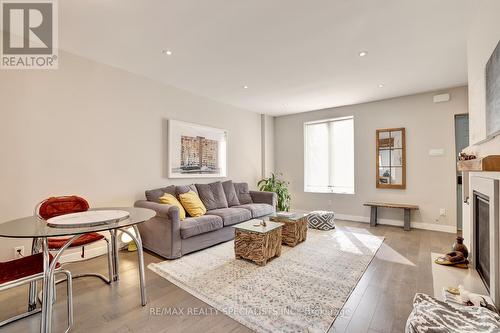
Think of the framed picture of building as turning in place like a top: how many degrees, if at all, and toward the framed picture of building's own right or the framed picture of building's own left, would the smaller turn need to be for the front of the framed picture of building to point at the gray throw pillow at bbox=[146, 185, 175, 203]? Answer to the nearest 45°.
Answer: approximately 90° to the framed picture of building's own right

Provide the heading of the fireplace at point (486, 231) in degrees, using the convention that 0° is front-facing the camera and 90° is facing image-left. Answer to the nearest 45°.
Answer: approximately 90°

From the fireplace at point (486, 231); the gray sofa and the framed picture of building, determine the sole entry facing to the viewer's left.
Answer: the fireplace

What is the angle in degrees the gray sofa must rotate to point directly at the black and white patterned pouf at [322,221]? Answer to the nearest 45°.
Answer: approximately 45° to its left

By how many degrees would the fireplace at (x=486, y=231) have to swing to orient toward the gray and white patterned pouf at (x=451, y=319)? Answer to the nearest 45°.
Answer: approximately 90° to its left

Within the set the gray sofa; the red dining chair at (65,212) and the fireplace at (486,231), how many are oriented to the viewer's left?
1

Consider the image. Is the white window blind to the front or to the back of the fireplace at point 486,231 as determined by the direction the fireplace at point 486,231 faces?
to the front

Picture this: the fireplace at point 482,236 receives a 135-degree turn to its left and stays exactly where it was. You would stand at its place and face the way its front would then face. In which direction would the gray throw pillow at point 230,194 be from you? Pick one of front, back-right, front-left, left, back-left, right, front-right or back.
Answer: back-right

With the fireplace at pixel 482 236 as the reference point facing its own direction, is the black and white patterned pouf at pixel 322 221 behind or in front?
in front

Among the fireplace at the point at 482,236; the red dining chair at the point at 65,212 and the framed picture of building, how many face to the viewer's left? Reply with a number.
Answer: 1

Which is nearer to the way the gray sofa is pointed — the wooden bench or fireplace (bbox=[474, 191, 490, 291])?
the fireplace

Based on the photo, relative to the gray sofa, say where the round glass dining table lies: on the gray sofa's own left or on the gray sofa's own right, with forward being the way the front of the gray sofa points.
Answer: on the gray sofa's own right

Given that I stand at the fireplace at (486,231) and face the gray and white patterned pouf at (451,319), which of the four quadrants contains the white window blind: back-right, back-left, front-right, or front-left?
back-right

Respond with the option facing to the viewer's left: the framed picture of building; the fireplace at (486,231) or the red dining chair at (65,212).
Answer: the fireplace

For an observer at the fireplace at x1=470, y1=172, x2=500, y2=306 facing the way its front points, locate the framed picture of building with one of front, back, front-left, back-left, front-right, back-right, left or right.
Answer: front

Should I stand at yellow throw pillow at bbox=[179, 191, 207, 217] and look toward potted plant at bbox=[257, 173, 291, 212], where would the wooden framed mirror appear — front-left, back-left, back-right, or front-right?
front-right

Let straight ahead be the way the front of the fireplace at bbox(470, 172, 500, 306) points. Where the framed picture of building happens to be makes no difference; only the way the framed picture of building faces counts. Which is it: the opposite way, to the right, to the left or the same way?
the opposite way
